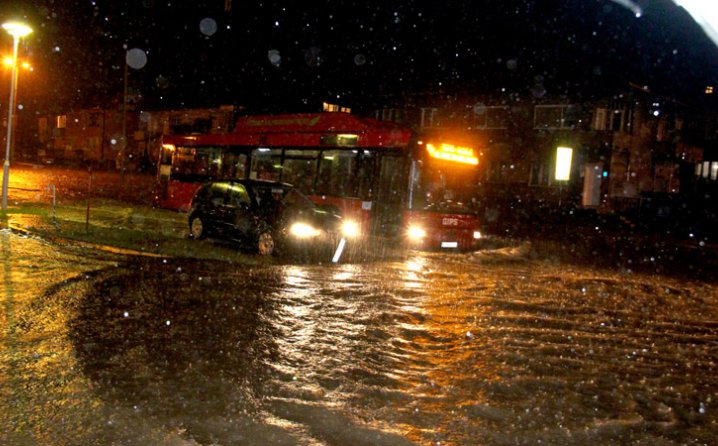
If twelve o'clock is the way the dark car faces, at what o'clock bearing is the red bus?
The red bus is roughly at 9 o'clock from the dark car.

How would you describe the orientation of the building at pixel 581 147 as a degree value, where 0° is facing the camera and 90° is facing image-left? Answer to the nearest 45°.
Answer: approximately 0°

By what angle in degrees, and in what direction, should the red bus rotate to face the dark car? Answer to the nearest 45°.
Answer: approximately 90° to its right

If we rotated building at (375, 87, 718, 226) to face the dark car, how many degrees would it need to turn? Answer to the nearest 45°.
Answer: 0° — it already faces it

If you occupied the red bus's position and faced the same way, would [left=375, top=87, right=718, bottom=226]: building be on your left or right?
on your left

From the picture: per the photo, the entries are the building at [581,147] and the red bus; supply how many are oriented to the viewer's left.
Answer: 0

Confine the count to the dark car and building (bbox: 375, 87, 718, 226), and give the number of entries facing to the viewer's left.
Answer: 0

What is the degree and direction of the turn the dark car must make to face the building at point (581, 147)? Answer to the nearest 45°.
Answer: approximately 90° to its left

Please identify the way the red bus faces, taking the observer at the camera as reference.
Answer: facing the viewer and to the right of the viewer
